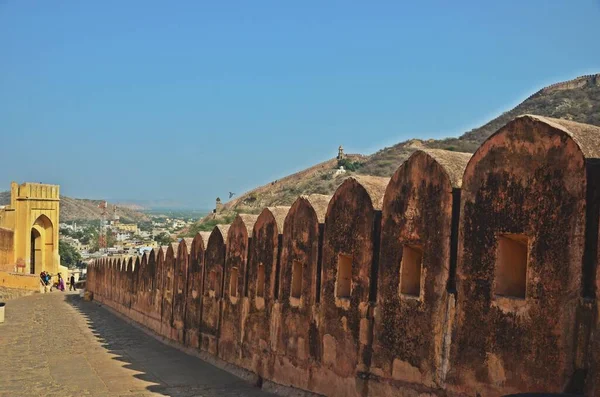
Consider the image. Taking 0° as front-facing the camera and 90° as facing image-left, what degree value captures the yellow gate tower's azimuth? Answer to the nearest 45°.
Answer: approximately 315°

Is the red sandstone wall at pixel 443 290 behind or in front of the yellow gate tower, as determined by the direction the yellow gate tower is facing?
in front
